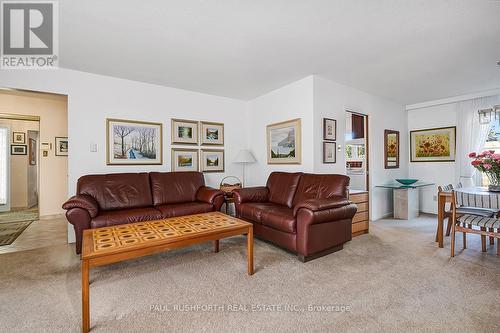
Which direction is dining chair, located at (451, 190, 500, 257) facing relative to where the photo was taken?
away from the camera

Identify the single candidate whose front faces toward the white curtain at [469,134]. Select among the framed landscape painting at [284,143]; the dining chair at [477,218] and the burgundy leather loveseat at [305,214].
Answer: the dining chair

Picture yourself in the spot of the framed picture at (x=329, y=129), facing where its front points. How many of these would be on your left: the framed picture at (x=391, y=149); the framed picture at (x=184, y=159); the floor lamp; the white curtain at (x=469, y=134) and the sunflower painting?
3

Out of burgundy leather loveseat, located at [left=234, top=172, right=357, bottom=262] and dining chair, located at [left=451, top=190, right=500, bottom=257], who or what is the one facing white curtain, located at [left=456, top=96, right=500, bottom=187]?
the dining chair

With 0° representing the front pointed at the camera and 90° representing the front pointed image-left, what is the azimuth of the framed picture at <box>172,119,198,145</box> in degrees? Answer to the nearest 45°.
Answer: approximately 0°

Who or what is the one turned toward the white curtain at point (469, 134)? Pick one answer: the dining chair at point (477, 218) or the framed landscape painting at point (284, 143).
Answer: the dining chair

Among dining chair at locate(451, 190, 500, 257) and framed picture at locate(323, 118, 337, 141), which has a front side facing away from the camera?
the dining chair

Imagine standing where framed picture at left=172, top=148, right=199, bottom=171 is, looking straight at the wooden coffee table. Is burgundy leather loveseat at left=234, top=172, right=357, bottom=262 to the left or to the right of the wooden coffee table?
left

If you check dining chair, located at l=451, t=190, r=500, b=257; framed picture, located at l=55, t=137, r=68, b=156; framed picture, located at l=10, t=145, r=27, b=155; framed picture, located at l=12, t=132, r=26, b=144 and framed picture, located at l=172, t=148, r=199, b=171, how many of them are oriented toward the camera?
4

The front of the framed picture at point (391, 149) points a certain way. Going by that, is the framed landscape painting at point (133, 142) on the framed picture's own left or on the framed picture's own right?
on the framed picture's own right

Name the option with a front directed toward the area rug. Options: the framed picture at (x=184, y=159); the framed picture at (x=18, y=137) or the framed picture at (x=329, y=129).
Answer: the framed picture at (x=18, y=137)
